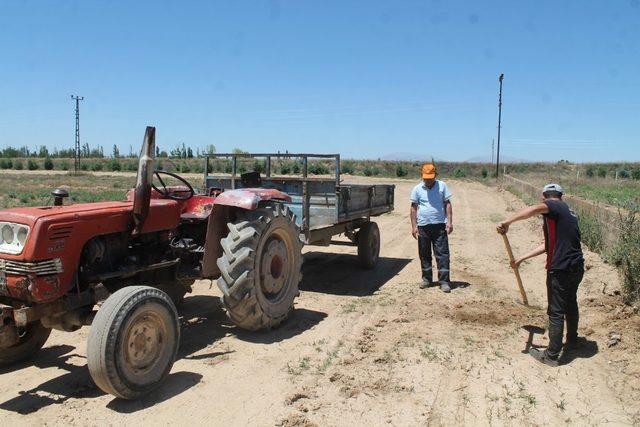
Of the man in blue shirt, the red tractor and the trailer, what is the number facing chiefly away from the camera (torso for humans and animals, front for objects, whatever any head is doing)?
0

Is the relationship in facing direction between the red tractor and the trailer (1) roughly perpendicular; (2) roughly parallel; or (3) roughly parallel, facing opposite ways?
roughly parallel

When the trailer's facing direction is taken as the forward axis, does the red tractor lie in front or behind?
in front

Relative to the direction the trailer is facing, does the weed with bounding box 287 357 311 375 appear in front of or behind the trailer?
in front

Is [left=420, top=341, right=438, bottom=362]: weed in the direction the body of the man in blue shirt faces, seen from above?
yes

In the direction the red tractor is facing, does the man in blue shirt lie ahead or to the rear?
to the rear

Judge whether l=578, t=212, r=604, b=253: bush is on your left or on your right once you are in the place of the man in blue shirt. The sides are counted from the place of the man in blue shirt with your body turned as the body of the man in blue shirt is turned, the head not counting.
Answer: on your left

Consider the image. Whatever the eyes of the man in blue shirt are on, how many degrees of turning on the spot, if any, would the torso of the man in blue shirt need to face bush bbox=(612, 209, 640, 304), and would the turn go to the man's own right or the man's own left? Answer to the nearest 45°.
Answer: approximately 45° to the man's own left

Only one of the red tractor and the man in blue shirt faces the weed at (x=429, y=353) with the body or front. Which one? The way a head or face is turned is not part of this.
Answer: the man in blue shirt

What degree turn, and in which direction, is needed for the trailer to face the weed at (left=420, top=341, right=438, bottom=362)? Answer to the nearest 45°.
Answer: approximately 45° to its left

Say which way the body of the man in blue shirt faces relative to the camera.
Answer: toward the camera

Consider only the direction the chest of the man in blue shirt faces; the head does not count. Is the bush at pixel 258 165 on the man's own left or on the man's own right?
on the man's own right

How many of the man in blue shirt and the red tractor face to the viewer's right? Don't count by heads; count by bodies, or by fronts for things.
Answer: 0

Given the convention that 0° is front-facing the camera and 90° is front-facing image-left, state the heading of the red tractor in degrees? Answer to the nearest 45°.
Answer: approximately 45°

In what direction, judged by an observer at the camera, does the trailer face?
facing the viewer and to the left of the viewer

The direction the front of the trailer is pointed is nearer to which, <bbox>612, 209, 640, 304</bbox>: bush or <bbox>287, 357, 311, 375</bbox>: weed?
the weed
